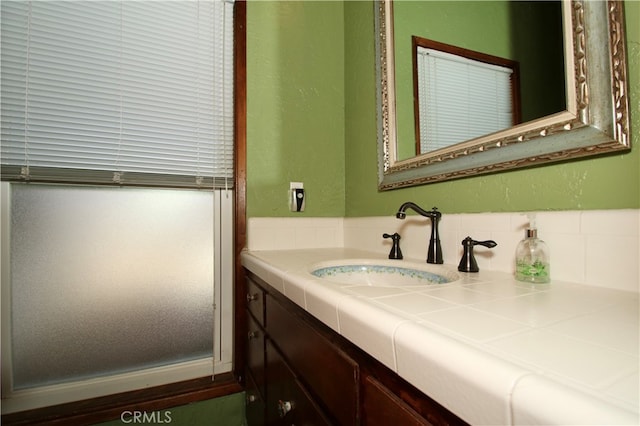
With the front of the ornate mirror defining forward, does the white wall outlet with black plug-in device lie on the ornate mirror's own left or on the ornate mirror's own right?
on the ornate mirror's own right

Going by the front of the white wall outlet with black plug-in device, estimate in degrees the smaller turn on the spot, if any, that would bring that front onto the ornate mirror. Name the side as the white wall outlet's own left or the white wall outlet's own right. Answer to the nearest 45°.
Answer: approximately 45° to the white wall outlet's own left

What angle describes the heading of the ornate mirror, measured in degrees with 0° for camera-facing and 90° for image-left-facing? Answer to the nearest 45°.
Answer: approximately 45°

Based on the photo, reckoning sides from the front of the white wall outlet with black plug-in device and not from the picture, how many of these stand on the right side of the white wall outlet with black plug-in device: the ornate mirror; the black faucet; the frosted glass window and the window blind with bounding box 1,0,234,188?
2

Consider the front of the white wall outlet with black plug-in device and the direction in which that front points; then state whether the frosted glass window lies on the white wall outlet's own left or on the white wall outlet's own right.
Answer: on the white wall outlet's own right

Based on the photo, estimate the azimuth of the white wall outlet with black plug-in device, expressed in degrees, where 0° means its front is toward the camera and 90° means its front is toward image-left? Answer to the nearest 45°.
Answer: approximately 0°
